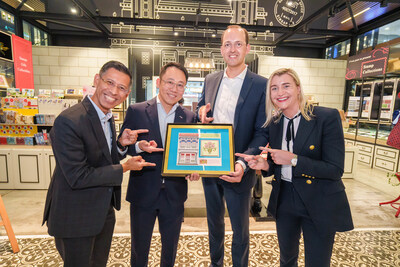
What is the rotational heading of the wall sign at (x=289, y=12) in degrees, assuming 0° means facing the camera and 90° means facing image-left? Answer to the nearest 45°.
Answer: approximately 0°

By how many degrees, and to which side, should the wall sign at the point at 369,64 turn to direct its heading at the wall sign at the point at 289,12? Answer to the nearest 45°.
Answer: approximately 45° to its right

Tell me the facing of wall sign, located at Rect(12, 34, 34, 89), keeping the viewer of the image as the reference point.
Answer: facing the viewer and to the right of the viewer

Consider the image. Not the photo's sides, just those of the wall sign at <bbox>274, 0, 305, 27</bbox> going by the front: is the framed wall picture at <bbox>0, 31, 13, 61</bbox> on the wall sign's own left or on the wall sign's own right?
on the wall sign's own right

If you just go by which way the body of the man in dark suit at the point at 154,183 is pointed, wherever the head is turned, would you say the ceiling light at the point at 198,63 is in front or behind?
behind

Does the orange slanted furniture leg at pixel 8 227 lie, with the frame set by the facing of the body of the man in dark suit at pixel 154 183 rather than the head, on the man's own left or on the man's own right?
on the man's own right

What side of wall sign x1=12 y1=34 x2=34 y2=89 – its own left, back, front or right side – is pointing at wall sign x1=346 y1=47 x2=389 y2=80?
front

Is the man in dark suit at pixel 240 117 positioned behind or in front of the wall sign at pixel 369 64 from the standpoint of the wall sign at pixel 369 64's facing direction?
in front

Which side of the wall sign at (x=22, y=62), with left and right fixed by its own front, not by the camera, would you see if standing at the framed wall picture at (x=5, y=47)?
right

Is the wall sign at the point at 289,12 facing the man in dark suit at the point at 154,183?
yes

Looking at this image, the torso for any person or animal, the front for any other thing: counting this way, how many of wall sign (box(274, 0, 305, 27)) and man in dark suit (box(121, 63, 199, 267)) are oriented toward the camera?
2

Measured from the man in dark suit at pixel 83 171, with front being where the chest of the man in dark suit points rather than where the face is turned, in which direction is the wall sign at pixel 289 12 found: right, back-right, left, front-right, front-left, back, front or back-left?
left

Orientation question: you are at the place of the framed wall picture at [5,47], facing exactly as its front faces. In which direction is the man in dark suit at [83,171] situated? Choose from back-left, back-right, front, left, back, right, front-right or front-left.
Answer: front-right
